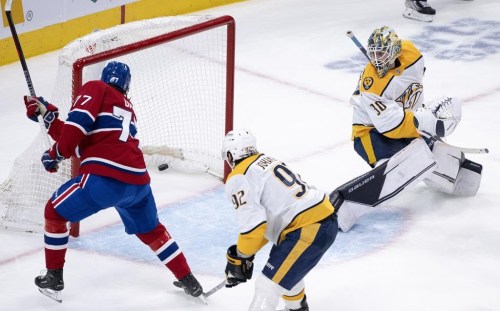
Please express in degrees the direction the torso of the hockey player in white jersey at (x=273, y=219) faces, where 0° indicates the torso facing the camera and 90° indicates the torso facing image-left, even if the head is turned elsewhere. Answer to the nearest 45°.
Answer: approximately 135°

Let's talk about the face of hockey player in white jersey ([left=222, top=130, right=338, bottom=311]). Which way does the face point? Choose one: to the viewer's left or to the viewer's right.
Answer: to the viewer's left

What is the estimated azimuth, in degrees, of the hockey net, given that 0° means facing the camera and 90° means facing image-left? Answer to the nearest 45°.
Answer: approximately 315°

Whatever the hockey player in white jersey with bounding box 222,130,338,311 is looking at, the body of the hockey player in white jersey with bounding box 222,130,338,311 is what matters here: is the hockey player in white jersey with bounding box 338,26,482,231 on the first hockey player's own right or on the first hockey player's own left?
on the first hockey player's own right

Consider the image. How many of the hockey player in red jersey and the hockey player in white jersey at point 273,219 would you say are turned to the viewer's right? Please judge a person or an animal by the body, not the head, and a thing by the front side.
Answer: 0

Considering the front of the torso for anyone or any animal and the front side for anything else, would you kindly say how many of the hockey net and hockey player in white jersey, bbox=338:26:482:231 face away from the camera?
0
